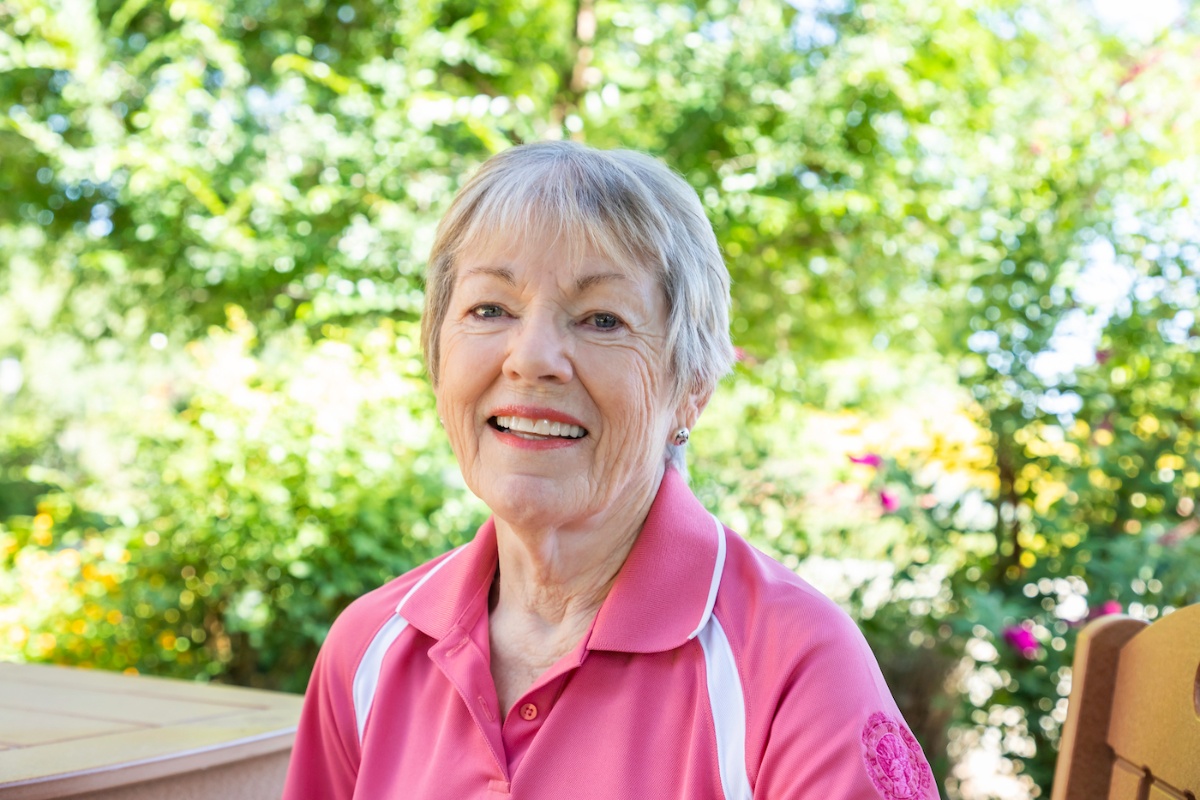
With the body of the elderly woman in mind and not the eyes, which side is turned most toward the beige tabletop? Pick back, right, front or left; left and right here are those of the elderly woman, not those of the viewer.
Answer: right

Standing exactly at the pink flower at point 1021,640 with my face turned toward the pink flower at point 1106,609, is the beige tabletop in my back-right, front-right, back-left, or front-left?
back-right

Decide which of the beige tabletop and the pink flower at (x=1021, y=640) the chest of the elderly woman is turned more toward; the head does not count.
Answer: the beige tabletop

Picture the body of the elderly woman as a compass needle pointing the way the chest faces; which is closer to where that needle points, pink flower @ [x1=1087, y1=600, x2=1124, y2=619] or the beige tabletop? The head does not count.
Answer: the beige tabletop

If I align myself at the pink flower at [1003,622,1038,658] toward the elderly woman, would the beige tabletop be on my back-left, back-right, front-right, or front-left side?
front-right

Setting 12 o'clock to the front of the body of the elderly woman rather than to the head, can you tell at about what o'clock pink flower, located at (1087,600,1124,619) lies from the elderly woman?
The pink flower is roughly at 6 o'clock from the elderly woman.

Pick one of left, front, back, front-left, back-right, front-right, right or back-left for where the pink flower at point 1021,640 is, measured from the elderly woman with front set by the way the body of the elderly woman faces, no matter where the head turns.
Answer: back

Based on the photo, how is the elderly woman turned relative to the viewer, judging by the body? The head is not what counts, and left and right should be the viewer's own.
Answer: facing the viewer and to the left of the viewer

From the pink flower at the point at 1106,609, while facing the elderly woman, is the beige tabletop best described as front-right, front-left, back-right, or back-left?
front-right
